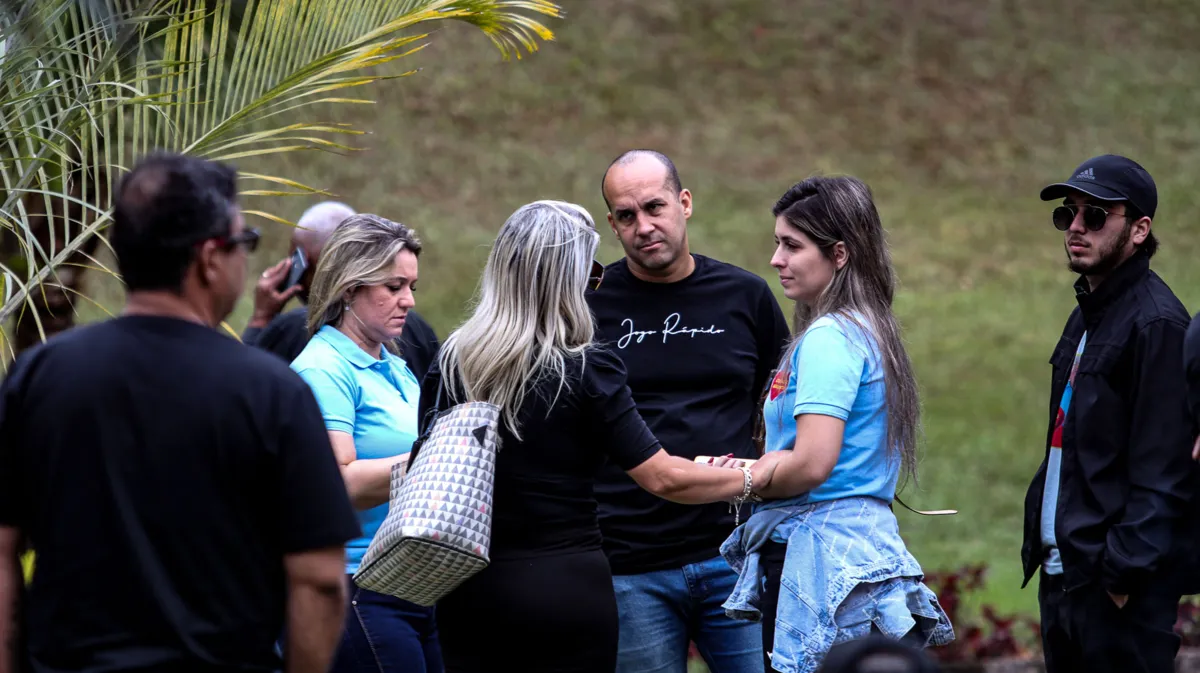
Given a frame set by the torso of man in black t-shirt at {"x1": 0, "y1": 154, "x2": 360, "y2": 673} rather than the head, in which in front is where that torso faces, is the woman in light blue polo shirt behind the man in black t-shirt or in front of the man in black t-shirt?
in front

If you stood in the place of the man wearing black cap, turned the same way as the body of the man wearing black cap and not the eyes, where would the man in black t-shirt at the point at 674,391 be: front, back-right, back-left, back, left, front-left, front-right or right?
front-right

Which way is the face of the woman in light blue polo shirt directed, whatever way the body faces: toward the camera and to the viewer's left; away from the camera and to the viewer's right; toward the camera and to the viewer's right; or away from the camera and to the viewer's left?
toward the camera and to the viewer's right

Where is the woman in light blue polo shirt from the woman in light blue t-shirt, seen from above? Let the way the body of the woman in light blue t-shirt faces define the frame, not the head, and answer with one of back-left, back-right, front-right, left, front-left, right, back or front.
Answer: front

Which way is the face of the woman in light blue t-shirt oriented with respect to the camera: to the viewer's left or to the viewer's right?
to the viewer's left

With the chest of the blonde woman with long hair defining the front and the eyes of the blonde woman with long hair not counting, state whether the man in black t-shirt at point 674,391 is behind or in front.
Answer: in front

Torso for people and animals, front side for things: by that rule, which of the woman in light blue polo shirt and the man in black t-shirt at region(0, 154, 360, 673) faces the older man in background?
the man in black t-shirt

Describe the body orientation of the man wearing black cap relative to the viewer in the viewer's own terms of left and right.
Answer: facing the viewer and to the left of the viewer

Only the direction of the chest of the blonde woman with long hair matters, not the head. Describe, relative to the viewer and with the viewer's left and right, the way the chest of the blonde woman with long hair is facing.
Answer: facing away from the viewer and to the right of the viewer

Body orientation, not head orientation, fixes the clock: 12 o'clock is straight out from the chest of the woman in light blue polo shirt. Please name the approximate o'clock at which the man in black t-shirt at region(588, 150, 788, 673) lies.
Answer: The man in black t-shirt is roughly at 10 o'clock from the woman in light blue polo shirt.

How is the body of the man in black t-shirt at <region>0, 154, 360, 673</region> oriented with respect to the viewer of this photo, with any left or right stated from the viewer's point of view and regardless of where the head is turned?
facing away from the viewer

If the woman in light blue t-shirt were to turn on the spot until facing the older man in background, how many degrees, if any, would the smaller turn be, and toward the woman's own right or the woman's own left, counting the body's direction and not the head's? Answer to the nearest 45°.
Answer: approximately 45° to the woman's own right

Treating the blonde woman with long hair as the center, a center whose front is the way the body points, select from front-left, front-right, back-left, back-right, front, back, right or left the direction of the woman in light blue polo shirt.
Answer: left

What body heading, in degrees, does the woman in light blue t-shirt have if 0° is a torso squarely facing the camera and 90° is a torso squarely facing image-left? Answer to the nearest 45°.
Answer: approximately 90°

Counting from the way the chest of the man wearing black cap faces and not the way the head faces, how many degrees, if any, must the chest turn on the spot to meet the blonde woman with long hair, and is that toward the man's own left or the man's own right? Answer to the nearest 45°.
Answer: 0° — they already face them

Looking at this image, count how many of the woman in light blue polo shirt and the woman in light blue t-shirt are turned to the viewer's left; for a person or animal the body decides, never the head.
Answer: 1

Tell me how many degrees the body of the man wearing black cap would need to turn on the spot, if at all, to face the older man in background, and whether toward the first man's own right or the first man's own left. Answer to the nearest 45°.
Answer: approximately 45° to the first man's own right
